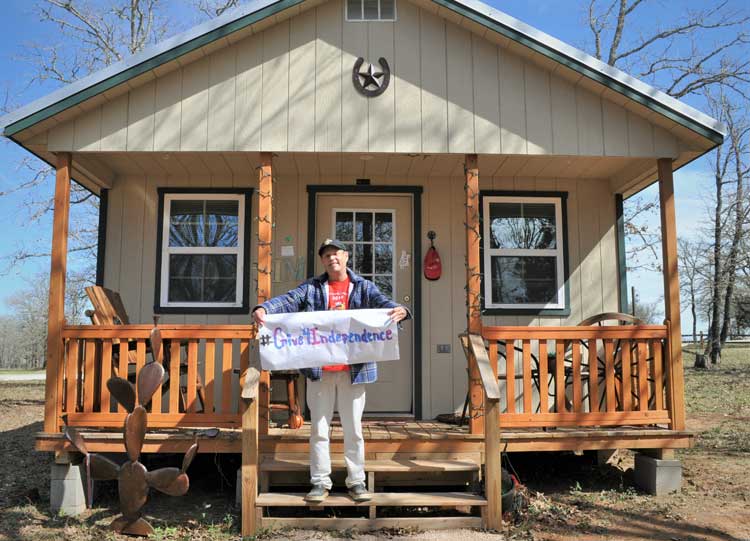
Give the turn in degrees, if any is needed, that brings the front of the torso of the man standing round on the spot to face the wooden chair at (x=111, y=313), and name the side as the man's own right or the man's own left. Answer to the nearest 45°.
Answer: approximately 135° to the man's own right

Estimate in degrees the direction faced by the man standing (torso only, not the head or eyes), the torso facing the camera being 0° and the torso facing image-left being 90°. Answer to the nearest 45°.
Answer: approximately 0°

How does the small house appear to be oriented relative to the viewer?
toward the camera
